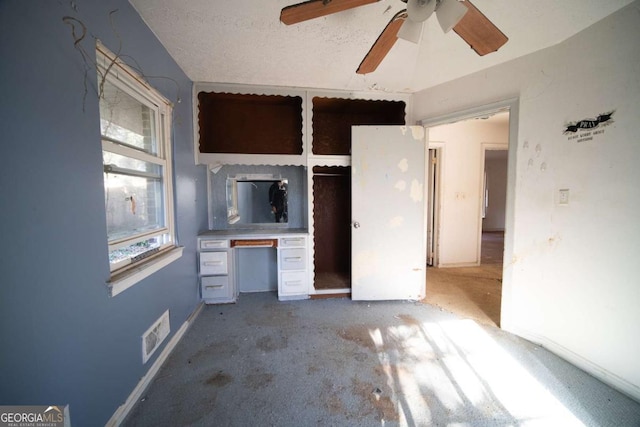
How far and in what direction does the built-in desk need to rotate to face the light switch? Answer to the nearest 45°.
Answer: approximately 45° to its left

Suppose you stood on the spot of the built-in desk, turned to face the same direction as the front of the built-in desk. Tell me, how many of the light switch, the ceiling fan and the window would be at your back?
0

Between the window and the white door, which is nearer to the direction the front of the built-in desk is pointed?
the window

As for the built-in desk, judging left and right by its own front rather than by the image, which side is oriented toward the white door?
left

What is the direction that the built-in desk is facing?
toward the camera

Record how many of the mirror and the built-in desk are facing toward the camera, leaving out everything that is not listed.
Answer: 2

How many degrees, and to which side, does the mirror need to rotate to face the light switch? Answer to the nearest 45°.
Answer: approximately 45° to its left

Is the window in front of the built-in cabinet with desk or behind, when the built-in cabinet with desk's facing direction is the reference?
in front

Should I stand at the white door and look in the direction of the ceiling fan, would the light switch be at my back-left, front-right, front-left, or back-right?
front-left

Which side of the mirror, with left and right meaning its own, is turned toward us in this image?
front

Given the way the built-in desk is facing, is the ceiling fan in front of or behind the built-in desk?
in front

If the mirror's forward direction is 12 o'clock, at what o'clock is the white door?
The white door is roughly at 10 o'clock from the mirror.

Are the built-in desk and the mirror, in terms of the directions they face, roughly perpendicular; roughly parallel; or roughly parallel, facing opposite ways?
roughly parallel

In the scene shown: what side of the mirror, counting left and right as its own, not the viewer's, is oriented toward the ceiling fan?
front

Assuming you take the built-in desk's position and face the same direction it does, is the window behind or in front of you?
in front
